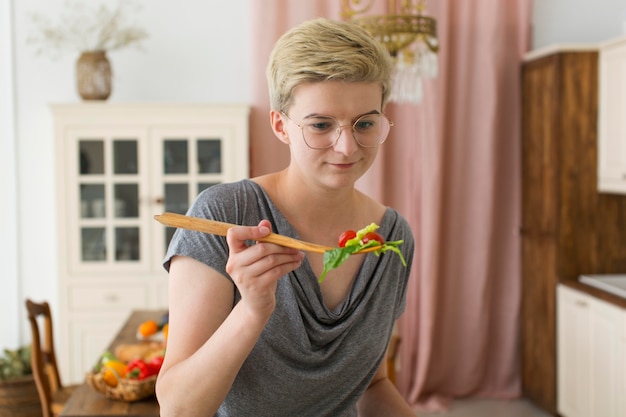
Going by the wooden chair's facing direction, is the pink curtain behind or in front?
in front

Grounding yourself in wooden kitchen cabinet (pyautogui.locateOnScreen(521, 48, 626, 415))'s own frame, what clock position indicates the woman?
The woman is roughly at 11 o'clock from the wooden kitchen cabinet.

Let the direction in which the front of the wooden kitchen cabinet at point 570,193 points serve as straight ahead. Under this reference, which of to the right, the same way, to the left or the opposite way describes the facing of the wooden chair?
the opposite way

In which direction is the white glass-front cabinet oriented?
toward the camera

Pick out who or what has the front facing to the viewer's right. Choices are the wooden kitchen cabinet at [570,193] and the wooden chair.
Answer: the wooden chair

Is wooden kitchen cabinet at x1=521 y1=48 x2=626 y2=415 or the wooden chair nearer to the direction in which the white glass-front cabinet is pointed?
the wooden chair

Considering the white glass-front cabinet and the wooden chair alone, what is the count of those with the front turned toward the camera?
1

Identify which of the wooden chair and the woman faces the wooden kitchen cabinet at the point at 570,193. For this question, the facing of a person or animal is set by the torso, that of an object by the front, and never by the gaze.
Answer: the wooden chair

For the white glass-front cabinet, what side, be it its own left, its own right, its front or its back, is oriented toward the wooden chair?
front

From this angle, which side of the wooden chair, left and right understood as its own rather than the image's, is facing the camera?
right

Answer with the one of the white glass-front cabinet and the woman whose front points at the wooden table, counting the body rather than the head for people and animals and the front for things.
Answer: the white glass-front cabinet

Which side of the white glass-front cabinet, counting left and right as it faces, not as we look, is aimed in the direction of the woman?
front

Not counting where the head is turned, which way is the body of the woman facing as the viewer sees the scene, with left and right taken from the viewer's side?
facing the viewer and to the right of the viewer
